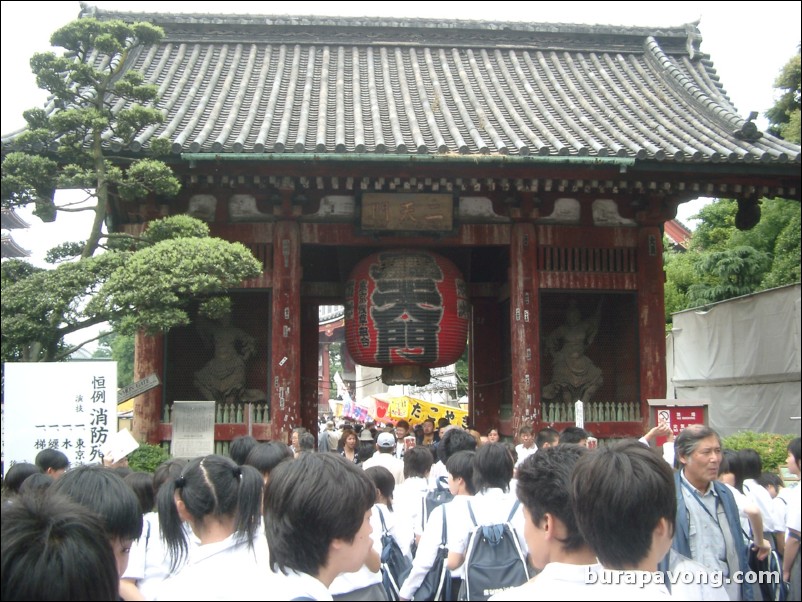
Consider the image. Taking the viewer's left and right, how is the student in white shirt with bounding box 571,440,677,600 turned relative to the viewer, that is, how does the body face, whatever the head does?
facing away from the viewer and to the right of the viewer

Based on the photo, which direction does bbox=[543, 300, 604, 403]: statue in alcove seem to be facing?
toward the camera

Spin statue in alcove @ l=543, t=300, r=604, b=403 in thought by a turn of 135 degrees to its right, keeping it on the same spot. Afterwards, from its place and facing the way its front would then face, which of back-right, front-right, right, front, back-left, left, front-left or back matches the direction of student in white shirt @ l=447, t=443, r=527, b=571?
back-left

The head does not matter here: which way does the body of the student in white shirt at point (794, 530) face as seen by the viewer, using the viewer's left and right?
facing to the left of the viewer

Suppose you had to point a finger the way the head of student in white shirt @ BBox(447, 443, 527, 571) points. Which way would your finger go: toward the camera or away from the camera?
away from the camera

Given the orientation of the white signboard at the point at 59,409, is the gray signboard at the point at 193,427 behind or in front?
behind

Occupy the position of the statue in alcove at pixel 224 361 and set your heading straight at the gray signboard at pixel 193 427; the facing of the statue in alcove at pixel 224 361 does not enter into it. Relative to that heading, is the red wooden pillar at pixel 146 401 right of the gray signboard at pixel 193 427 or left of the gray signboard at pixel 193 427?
right

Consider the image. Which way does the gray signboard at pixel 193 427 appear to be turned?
toward the camera

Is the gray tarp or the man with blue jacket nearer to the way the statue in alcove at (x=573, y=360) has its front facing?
the man with blue jacket

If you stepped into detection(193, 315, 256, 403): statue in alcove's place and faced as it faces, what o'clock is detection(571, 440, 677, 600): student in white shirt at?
The student in white shirt is roughly at 12 o'clock from the statue in alcove.

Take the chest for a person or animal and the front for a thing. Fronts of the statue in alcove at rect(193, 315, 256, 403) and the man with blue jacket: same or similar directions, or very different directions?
same or similar directions

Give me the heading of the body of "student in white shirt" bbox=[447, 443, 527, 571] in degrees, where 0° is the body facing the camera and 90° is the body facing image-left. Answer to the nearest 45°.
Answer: approximately 180°
